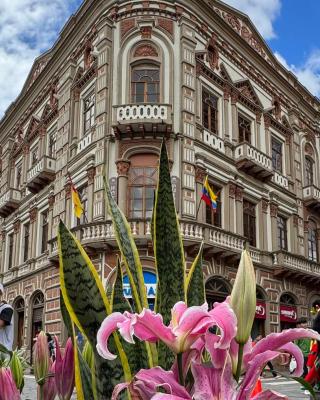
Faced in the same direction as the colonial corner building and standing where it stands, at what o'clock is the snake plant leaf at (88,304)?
The snake plant leaf is roughly at 12 o'clock from the colonial corner building.

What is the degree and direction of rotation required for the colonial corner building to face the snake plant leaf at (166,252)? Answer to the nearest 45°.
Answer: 0° — it already faces it

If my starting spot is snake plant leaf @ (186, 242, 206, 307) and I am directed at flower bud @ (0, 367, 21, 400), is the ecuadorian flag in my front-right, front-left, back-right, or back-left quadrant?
back-right

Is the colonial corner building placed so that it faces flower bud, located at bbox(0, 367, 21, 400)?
yes

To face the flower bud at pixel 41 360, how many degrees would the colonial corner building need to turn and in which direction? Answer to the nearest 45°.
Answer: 0° — it already faces it

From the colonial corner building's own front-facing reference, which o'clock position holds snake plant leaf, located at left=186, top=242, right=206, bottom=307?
The snake plant leaf is roughly at 12 o'clock from the colonial corner building.

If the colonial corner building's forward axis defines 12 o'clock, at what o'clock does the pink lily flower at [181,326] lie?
The pink lily flower is roughly at 12 o'clock from the colonial corner building.

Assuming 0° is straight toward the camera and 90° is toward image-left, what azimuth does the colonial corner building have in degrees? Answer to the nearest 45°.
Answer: approximately 0°
